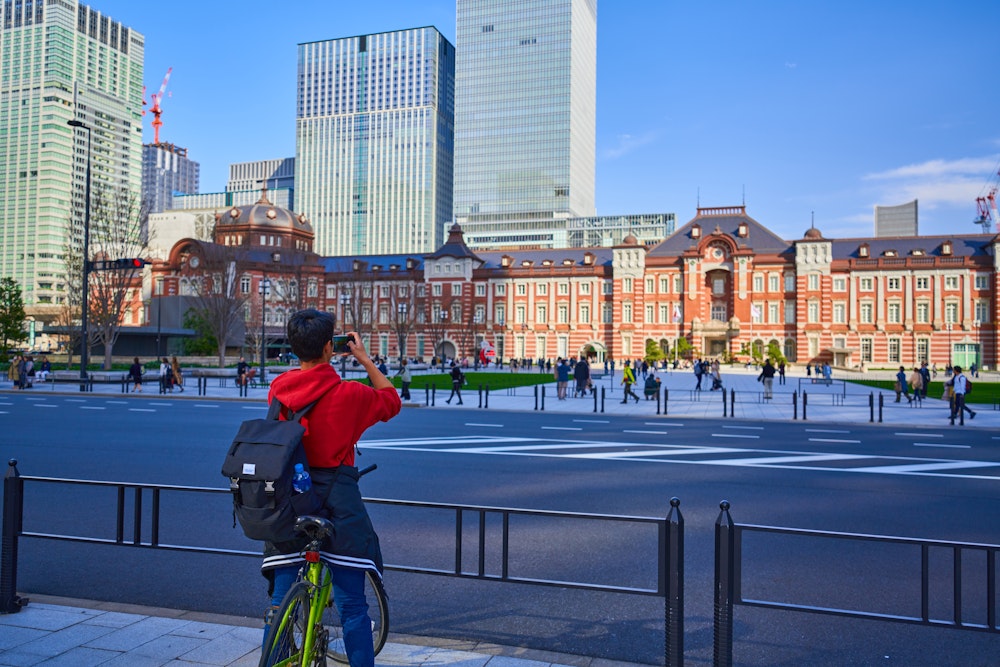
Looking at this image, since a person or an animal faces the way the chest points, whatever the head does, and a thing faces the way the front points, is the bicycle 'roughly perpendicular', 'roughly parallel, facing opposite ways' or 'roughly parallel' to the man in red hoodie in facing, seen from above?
roughly parallel

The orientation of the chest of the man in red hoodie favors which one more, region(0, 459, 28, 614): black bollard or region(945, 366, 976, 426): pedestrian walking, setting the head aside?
the pedestrian walking

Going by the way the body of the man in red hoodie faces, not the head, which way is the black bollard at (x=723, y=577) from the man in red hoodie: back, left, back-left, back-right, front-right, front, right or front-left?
front-right

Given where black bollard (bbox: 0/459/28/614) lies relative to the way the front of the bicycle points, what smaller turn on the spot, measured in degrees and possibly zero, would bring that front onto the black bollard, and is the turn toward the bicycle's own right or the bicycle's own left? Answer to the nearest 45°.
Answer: approximately 90° to the bicycle's own left

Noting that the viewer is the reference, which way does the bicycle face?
facing away from the viewer and to the right of the viewer

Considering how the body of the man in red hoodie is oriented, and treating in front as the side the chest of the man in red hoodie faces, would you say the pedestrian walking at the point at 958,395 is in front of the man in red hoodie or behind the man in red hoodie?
in front

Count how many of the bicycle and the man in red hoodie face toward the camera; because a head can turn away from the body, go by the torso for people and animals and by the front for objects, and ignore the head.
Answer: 0

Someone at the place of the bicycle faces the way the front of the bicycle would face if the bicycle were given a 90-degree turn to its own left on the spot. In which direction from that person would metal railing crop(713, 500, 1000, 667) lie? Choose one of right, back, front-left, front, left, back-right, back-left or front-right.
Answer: back-right

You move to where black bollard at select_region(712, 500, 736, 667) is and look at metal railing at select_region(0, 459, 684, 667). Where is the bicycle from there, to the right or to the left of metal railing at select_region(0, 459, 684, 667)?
left

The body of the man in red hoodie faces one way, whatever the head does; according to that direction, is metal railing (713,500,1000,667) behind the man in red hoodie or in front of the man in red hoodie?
in front

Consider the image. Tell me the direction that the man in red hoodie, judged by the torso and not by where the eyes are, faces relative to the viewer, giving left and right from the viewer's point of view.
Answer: facing away from the viewer and to the right of the viewer
